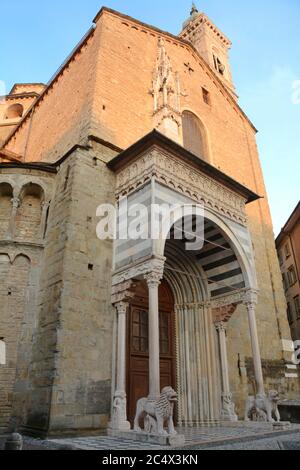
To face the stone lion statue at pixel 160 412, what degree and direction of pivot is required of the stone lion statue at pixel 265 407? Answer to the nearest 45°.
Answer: approximately 90° to its right

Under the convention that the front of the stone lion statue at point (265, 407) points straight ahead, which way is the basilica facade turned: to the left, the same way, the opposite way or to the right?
the same way

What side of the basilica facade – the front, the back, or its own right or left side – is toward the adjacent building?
left

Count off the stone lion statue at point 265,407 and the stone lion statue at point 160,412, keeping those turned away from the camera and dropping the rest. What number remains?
0

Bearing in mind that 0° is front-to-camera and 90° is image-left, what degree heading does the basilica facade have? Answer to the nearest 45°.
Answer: approximately 315°

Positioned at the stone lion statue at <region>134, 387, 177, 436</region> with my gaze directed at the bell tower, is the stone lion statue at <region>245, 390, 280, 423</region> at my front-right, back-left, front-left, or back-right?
front-right

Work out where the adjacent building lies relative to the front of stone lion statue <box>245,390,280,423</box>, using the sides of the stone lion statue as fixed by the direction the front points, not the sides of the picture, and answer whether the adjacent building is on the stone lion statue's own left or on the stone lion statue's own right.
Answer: on the stone lion statue's own left

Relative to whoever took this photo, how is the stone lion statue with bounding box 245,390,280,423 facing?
facing the viewer and to the right of the viewer
